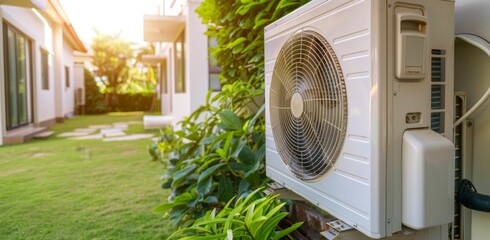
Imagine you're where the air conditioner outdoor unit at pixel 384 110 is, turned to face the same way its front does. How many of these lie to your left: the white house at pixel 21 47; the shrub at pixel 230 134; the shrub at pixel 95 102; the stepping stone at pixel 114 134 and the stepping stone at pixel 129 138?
0

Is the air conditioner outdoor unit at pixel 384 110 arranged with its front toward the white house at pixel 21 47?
no

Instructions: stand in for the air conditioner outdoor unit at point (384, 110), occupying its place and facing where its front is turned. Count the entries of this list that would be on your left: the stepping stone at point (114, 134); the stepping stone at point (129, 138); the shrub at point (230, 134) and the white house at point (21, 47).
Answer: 0

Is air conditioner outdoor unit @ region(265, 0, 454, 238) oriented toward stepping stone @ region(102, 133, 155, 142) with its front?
no

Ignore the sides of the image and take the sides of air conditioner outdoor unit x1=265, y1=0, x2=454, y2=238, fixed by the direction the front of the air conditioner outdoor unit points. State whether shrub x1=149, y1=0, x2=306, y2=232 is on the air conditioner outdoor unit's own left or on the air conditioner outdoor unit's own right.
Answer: on the air conditioner outdoor unit's own right

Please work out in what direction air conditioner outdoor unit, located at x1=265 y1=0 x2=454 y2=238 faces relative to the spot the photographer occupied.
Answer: facing the viewer and to the left of the viewer

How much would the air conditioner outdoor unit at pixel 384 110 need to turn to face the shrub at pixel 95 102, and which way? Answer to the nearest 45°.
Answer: approximately 90° to its right

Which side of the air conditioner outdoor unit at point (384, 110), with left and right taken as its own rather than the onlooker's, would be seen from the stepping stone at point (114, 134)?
right

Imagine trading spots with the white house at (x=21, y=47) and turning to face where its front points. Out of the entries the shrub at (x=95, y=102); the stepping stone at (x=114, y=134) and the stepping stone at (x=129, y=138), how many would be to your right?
0

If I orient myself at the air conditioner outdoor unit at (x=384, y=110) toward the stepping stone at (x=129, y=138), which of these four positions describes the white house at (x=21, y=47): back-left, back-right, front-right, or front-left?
front-left

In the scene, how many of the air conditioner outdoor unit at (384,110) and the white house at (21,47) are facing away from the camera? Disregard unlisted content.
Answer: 0

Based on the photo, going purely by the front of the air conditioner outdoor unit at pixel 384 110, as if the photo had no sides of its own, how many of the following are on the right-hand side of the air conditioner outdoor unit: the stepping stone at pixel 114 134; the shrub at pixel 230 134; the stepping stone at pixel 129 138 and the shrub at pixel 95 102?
4

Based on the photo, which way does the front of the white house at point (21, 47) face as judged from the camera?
facing the viewer and to the right of the viewer

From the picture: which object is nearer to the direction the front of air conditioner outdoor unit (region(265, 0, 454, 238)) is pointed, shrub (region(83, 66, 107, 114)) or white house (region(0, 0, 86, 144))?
the white house

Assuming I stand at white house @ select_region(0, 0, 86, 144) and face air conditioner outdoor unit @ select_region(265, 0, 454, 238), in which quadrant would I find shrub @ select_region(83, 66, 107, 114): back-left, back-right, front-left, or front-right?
back-left
